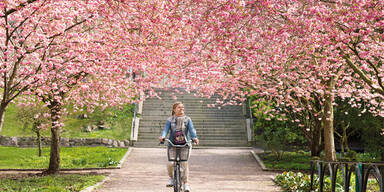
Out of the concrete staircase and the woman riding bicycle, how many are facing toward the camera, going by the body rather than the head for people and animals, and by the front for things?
2

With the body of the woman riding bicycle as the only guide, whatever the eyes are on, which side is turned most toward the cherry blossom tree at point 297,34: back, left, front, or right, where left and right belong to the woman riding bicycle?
left

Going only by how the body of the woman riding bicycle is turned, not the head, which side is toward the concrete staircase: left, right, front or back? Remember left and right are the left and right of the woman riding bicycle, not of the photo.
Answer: back

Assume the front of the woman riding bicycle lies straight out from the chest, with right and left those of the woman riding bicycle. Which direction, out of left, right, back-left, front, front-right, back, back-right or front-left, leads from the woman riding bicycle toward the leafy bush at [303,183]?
back-left

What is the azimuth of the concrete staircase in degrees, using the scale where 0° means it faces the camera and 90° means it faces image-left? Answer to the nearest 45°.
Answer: approximately 0°

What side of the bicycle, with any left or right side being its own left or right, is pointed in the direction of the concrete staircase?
back

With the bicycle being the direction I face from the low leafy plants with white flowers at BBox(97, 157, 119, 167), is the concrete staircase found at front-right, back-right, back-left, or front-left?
back-left

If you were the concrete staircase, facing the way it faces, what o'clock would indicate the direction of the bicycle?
The bicycle is roughly at 12 o'clock from the concrete staircase.

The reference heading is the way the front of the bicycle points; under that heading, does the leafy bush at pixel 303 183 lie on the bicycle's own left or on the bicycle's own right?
on the bicycle's own left

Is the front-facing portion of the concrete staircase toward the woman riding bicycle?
yes
